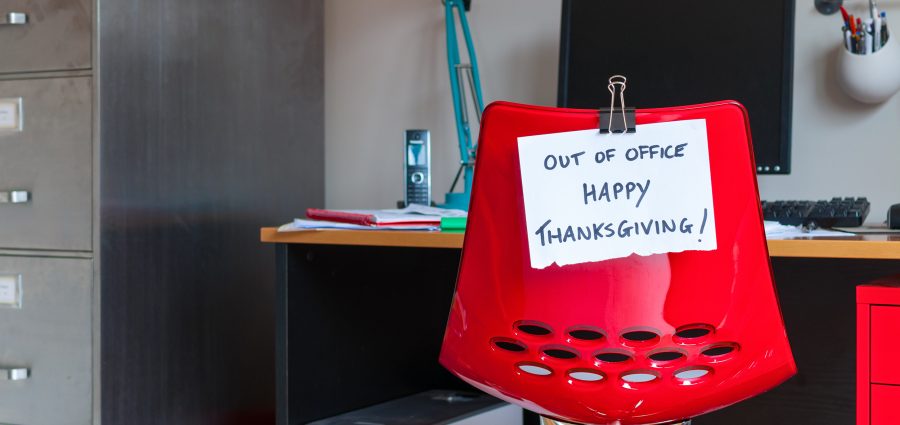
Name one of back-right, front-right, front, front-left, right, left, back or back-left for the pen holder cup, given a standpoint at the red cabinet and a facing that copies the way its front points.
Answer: back

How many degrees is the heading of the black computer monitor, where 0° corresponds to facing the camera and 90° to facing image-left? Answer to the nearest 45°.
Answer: approximately 0°

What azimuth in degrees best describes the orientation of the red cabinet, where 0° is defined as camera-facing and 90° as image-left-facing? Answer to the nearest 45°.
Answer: approximately 0°

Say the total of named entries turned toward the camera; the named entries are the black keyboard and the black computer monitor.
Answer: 2

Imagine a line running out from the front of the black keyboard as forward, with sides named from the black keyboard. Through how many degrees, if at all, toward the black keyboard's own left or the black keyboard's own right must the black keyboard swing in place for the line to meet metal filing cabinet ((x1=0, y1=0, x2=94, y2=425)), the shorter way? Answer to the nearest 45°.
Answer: approximately 90° to the black keyboard's own right

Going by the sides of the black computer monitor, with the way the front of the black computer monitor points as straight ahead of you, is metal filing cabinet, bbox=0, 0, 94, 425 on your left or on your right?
on your right

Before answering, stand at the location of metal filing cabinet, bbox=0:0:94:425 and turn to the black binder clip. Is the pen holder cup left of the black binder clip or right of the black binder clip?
left

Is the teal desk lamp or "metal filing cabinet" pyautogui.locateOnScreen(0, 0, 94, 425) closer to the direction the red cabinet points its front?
the metal filing cabinet
